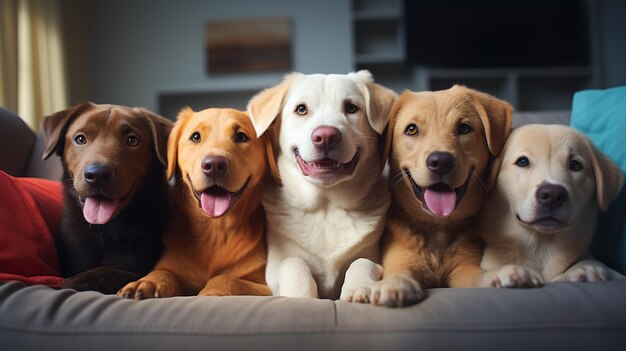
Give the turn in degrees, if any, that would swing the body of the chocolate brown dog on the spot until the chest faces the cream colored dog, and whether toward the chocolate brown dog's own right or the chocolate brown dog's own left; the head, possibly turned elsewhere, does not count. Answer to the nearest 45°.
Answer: approximately 45° to the chocolate brown dog's own left

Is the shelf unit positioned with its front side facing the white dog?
yes

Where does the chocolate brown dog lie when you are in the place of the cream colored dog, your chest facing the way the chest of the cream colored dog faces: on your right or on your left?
on your right

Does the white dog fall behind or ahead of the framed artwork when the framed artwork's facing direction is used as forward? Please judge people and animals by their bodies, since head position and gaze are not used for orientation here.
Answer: ahead

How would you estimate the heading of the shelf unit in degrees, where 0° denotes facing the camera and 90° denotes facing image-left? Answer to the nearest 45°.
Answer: approximately 0°

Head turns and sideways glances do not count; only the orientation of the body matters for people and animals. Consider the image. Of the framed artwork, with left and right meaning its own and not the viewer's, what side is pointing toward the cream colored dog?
front

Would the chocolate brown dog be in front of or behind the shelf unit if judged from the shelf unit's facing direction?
in front

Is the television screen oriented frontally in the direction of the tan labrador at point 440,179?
yes

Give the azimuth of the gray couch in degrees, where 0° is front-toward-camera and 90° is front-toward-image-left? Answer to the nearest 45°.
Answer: approximately 0°
